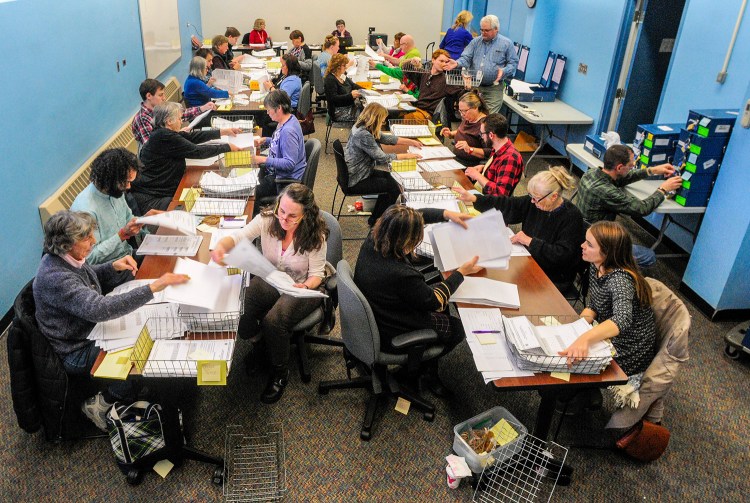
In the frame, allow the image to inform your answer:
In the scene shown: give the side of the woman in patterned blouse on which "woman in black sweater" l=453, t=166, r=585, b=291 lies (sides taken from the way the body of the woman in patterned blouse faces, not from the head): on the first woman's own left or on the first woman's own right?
on the first woman's own right

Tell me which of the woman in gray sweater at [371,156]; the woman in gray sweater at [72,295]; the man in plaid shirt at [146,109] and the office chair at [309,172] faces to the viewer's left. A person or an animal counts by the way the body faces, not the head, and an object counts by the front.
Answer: the office chair

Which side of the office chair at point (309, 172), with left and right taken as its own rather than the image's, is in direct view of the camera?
left

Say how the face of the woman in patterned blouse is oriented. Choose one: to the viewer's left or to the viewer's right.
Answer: to the viewer's left

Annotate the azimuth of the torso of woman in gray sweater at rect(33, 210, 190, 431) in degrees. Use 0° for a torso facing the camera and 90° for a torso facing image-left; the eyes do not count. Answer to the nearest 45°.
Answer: approximately 270°

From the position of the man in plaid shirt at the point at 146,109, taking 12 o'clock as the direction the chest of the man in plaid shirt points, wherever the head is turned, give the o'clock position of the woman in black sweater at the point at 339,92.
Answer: The woman in black sweater is roughly at 11 o'clock from the man in plaid shirt.

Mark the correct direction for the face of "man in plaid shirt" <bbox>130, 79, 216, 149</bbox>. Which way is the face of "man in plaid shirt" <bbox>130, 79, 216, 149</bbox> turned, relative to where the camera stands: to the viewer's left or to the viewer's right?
to the viewer's right

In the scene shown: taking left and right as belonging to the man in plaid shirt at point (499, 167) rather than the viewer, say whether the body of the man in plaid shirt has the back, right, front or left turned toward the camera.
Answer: left

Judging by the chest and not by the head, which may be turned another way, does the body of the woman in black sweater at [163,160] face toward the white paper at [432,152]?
yes

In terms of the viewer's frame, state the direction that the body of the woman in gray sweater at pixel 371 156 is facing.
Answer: to the viewer's right

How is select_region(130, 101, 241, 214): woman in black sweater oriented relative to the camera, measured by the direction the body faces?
to the viewer's right
